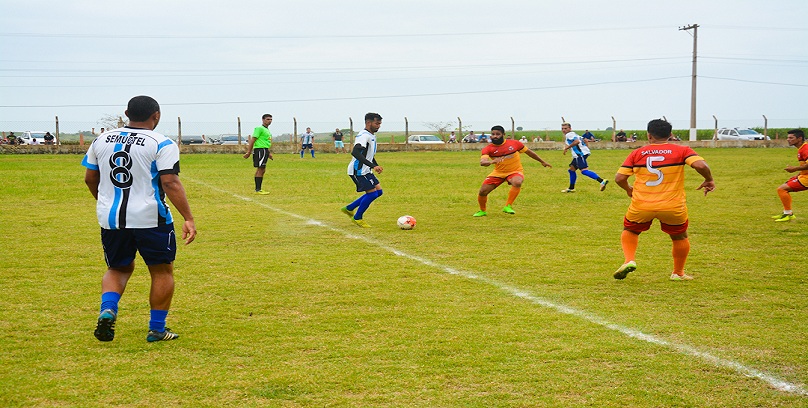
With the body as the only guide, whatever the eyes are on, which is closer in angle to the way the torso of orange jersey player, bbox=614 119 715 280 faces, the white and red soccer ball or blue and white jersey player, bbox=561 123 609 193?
the blue and white jersey player

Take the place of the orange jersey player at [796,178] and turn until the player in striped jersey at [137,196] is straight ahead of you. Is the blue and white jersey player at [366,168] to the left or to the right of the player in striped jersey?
right

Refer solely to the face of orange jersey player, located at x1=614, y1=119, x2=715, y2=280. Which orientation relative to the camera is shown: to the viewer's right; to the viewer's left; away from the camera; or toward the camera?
away from the camera

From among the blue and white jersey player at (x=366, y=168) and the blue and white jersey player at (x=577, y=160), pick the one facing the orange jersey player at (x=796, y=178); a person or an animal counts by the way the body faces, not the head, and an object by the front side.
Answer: the blue and white jersey player at (x=366, y=168)

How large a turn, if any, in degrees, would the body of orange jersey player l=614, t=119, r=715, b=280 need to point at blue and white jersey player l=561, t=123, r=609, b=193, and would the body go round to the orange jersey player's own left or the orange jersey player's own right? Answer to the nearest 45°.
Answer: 0° — they already face them

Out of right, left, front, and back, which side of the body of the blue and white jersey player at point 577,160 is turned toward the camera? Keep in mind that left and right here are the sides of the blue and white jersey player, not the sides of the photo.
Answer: left

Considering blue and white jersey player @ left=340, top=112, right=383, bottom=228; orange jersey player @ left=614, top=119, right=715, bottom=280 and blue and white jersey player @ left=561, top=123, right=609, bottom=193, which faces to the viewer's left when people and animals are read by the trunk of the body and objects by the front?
blue and white jersey player @ left=561, top=123, right=609, bottom=193

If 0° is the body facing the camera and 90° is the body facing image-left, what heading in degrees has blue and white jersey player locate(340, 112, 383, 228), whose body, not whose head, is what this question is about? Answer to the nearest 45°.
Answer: approximately 270°

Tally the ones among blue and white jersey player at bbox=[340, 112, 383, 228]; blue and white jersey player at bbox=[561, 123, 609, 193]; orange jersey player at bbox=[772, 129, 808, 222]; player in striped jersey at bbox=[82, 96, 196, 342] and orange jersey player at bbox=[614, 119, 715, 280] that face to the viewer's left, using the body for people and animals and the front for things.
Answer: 2

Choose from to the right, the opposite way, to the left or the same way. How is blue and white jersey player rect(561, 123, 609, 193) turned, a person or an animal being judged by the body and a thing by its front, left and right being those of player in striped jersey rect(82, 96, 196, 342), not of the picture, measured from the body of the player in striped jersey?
to the left

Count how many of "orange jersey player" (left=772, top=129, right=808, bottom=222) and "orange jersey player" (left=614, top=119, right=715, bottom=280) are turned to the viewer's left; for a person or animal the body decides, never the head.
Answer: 1

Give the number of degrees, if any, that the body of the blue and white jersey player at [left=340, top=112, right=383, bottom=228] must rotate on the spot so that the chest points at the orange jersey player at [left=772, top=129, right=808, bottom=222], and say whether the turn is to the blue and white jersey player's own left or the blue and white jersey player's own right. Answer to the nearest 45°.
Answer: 0° — they already face them

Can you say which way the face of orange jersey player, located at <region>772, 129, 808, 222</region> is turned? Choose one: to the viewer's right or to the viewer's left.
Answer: to the viewer's left

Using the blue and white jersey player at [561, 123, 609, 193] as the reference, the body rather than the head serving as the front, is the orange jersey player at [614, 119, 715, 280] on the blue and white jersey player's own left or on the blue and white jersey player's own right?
on the blue and white jersey player's own left

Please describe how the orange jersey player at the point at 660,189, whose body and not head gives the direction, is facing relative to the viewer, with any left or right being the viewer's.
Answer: facing away from the viewer

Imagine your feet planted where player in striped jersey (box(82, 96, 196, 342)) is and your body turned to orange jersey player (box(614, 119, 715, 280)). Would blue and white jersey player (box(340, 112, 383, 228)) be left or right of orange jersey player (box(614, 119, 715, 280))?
left
